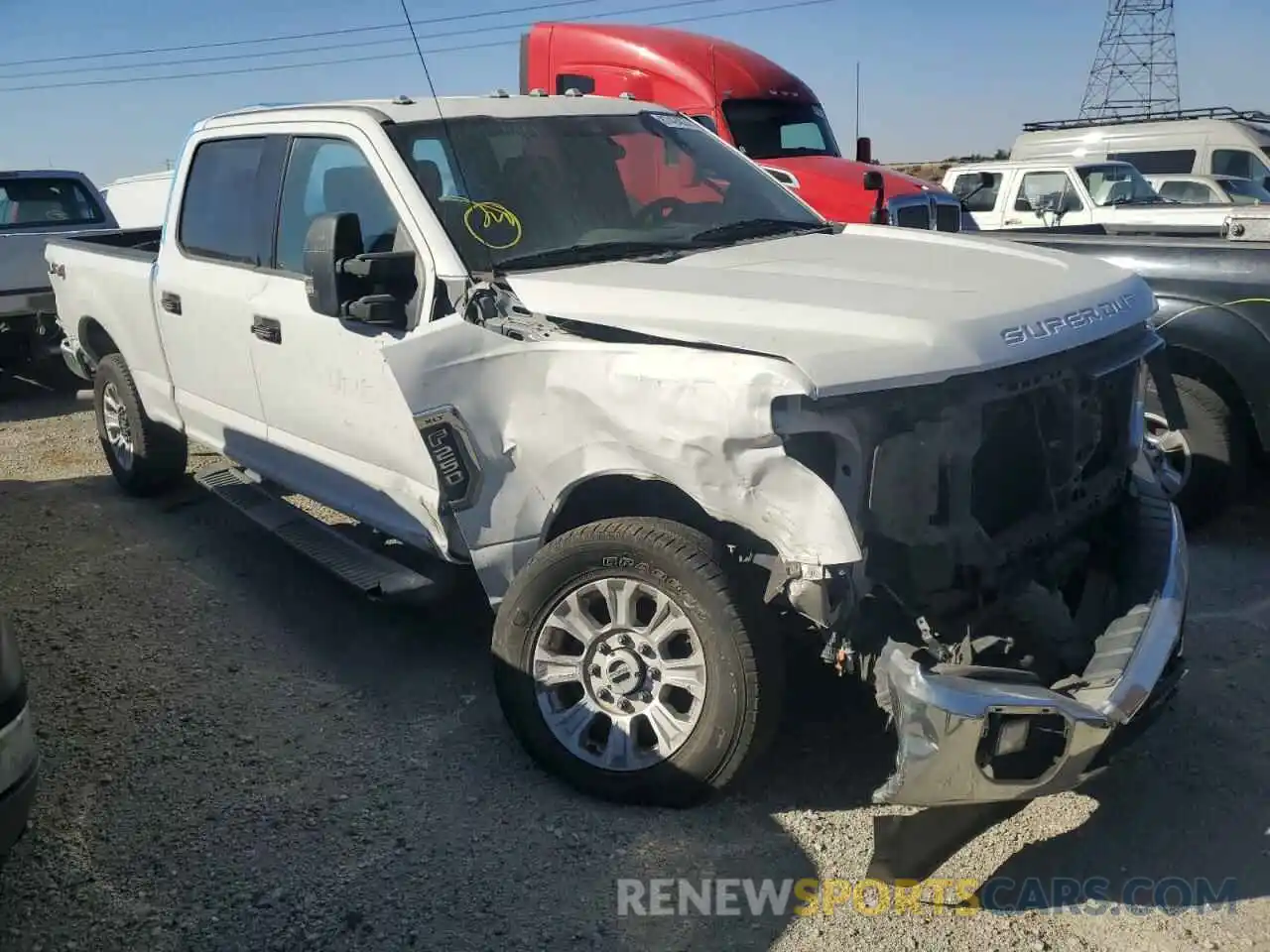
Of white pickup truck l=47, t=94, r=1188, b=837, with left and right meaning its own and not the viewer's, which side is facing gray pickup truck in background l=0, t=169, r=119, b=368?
back

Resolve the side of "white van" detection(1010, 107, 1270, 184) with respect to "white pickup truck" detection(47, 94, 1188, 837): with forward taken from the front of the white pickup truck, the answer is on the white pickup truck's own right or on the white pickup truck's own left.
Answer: on the white pickup truck's own left

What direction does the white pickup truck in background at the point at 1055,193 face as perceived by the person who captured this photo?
facing the viewer and to the right of the viewer

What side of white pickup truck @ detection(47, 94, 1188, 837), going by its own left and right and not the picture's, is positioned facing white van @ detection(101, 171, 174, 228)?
back

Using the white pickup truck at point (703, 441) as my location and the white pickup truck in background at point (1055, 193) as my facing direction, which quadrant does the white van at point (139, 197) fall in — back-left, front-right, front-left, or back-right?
front-left

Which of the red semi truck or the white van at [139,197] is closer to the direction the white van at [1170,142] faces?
the red semi truck

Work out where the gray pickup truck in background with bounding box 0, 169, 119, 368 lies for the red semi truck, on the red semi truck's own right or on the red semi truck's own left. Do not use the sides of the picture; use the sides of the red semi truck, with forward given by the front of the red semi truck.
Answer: on the red semi truck's own right

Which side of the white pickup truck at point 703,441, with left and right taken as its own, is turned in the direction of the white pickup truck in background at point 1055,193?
left

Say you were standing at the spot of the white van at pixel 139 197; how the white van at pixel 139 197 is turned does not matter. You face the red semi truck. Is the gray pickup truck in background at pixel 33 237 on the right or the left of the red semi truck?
right

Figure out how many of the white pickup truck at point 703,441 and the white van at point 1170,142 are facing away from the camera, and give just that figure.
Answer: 0

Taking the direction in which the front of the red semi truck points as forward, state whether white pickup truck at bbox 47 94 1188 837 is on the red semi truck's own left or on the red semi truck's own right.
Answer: on the red semi truck's own right

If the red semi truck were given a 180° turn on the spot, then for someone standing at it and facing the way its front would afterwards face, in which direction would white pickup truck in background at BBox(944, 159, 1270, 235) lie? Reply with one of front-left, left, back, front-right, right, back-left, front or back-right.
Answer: right
